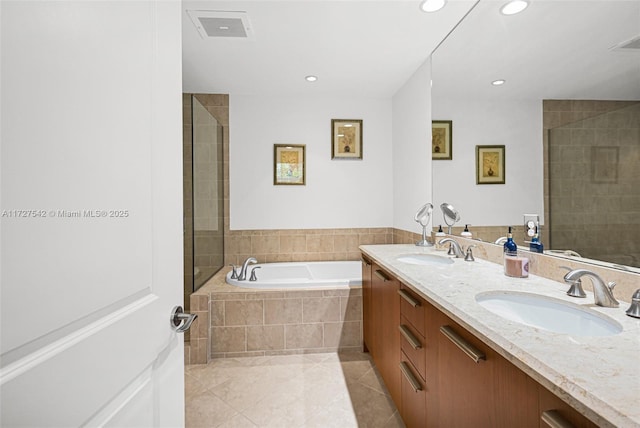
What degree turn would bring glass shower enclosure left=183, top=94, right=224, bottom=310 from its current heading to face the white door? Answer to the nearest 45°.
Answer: approximately 90° to its right

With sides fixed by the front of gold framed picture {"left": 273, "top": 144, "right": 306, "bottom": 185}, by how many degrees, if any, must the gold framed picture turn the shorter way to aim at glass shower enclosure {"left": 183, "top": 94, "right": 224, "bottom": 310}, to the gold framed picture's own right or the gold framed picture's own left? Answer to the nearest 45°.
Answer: approximately 45° to the gold framed picture's own right

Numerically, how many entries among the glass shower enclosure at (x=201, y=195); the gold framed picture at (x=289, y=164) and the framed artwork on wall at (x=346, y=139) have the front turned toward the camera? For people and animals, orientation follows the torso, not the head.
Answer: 2

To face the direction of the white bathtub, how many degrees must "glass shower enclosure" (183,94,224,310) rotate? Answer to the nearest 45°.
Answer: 0° — it already faces it

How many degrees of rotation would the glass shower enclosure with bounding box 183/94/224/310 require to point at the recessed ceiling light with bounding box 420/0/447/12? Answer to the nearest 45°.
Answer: approximately 45° to its right

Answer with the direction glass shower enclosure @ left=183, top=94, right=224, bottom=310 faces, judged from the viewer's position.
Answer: facing to the right of the viewer

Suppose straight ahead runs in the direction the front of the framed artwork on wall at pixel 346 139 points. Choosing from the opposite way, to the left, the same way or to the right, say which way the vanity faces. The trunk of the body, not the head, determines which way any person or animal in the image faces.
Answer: to the right

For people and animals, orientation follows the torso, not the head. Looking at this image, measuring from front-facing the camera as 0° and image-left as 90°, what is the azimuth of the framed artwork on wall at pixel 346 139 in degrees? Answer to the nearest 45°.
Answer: approximately 0°

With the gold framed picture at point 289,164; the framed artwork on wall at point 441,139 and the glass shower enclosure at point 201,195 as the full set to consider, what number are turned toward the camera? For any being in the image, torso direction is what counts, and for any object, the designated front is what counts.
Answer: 2
